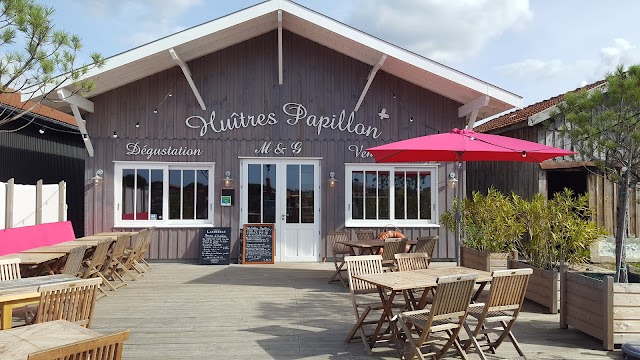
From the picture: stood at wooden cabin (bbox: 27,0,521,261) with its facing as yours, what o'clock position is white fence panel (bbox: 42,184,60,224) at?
The white fence panel is roughly at 3 o'clock from the wooden cabin.

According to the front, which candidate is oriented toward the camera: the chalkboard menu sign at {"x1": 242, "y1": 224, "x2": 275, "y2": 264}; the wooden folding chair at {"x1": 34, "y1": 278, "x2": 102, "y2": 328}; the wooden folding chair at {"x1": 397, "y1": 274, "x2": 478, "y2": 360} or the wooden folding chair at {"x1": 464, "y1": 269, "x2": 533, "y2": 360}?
the chalkboard menu sign

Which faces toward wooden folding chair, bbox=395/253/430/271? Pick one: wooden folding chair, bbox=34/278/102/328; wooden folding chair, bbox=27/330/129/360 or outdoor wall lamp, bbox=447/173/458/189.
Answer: the outdoor wall lamp

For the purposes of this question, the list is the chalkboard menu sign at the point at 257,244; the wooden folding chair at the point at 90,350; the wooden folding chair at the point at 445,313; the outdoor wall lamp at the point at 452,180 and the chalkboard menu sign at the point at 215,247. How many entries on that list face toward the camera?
3

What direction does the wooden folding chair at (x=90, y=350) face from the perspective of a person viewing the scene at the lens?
facing away from the viewer and to the left of the viewer

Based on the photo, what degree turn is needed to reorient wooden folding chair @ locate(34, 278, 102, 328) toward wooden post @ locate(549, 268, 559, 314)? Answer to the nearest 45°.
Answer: approximately 135° to its right

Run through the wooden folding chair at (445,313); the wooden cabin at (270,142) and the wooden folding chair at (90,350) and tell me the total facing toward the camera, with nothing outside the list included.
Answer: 1

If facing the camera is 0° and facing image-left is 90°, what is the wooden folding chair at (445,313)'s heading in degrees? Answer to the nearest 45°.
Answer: approximately 135°

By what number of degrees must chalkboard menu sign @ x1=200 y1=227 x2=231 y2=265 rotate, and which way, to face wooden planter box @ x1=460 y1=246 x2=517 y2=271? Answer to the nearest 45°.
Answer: approximately 45° to its left

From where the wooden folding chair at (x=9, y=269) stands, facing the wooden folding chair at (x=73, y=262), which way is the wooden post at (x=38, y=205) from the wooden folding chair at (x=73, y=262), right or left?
left

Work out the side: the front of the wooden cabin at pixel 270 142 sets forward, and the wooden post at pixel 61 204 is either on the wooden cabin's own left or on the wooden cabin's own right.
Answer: on the wooden cabin's own right

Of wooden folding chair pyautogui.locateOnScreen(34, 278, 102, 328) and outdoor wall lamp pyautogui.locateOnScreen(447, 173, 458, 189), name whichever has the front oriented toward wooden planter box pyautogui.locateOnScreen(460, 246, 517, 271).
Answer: the outdoor wall lamp

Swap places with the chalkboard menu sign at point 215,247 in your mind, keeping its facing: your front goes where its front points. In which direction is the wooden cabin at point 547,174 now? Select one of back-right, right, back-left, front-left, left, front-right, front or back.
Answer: left

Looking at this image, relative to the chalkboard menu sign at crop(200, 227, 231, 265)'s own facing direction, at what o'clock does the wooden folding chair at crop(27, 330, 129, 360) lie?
The wooden folding chair is roughly at 12 o'clock from the chalkboard menu sign.

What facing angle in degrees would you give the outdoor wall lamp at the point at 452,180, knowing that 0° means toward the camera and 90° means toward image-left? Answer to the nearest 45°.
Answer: approximately 0°

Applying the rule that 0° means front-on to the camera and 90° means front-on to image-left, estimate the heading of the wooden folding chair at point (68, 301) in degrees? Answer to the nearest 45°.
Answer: approximately 135°
